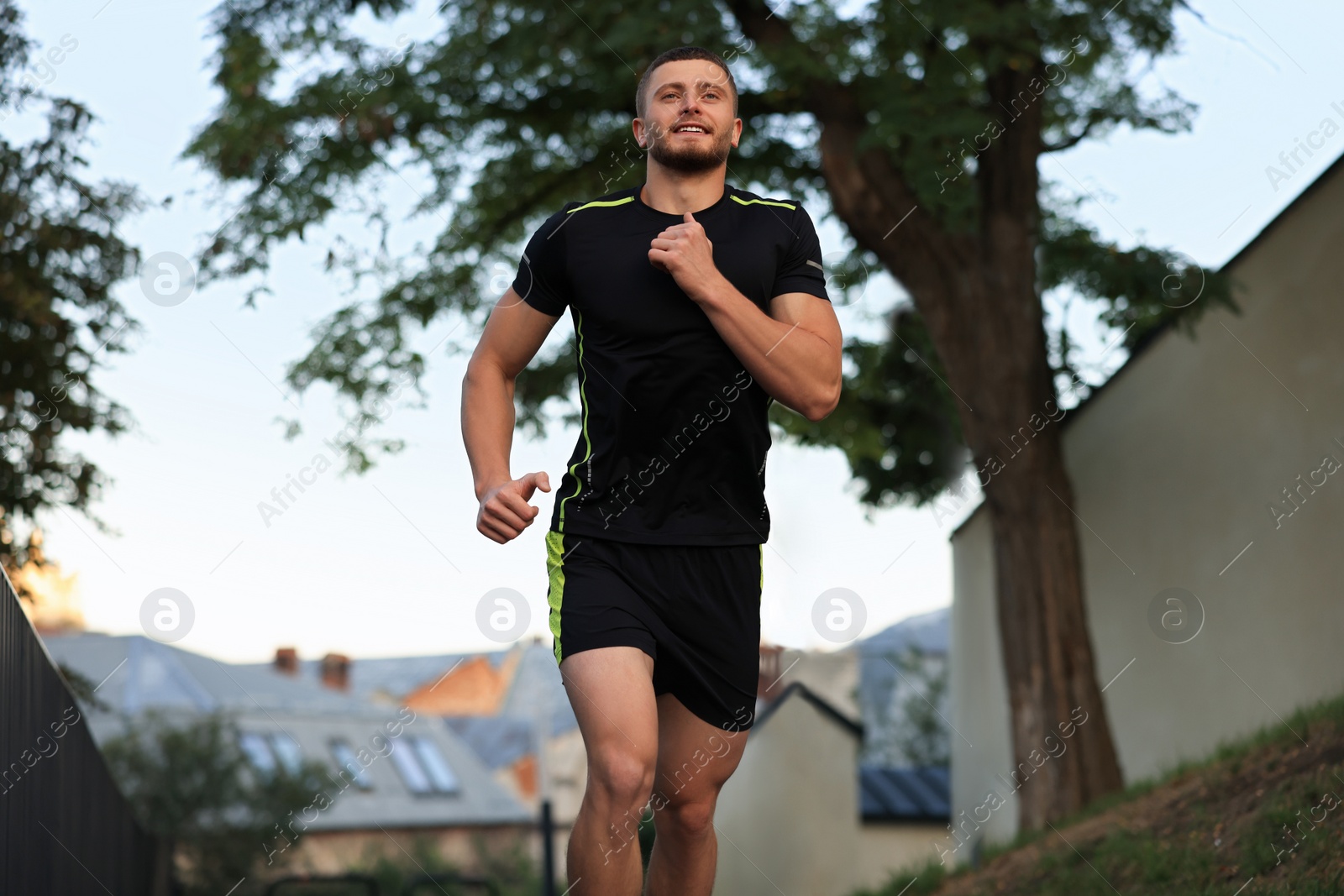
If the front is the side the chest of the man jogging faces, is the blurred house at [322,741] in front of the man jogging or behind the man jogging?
behind

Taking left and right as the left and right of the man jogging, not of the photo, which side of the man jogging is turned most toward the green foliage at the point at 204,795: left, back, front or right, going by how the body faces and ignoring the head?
back

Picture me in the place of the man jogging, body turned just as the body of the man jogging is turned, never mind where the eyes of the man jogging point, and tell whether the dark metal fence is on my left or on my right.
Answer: on my right

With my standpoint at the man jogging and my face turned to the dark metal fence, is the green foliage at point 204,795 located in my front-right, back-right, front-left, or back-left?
front-right

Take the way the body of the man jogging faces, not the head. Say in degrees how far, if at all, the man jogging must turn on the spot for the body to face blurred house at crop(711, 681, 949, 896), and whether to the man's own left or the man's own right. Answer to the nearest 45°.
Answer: approximately 180°

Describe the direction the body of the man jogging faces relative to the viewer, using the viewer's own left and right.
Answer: facing the viewer

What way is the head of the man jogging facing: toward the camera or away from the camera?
toward the camera

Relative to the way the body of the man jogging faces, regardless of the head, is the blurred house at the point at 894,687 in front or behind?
behind
